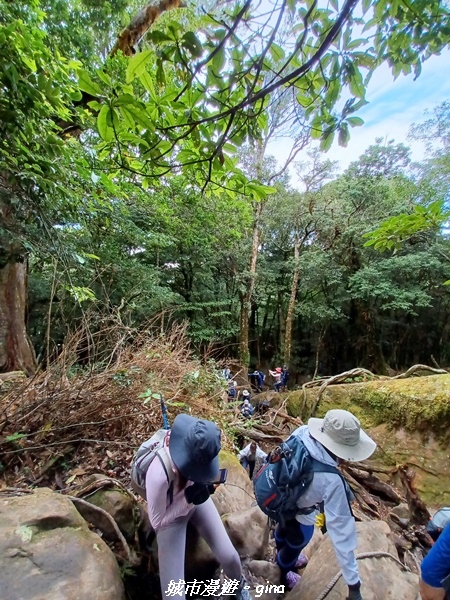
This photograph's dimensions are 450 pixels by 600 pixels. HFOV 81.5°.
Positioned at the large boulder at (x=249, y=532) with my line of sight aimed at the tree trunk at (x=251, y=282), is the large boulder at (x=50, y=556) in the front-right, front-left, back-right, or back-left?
back-left

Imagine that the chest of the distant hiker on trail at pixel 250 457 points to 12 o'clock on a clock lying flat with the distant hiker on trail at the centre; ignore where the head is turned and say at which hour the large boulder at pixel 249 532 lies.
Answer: The large boulder is roughly at 12 o'clock from the distant hiker on trail.

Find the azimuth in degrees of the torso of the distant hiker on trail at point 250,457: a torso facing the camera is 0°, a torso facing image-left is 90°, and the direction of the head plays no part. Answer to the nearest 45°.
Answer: approximately 0°

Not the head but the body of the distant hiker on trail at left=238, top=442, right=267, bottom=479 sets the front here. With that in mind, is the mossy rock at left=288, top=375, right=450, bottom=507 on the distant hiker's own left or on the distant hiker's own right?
on the distant hiker's own left

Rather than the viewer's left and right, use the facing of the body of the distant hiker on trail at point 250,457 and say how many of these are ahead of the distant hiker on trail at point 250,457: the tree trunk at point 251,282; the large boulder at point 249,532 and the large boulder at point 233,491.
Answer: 2

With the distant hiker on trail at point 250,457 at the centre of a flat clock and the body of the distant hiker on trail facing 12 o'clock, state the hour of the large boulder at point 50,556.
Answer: The large boulder is roughly at 1 o'clock from the distant hiker on trail.

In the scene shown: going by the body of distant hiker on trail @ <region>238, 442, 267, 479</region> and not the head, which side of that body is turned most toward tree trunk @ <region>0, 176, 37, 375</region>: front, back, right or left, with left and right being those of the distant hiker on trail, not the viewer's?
right

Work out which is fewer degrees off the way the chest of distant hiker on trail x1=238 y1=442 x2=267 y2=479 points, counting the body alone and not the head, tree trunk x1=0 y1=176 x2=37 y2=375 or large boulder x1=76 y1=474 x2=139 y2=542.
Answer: the large boulder

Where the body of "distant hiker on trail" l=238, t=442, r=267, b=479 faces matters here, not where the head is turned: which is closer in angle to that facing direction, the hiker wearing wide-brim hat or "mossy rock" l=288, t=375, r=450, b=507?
the hiker wearing wide-brim hat

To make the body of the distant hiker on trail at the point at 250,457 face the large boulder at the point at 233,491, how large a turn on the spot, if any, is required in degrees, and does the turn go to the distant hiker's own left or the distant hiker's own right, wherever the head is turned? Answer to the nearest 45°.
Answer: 0° — they already face it
